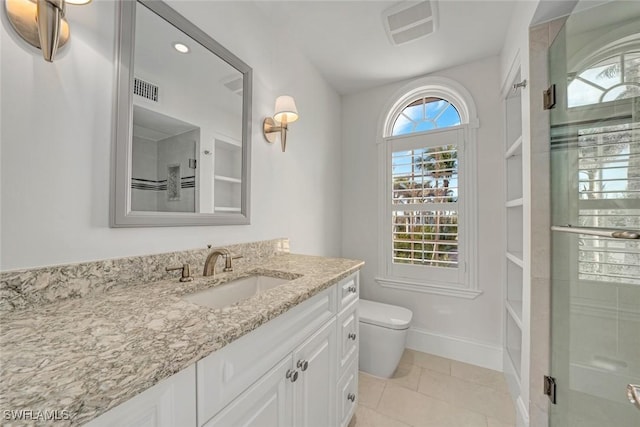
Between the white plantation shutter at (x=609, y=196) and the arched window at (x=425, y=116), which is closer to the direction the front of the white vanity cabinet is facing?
the white plantation shutter

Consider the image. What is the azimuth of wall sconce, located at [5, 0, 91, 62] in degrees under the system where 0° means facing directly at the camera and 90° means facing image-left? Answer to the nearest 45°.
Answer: approximately 315°

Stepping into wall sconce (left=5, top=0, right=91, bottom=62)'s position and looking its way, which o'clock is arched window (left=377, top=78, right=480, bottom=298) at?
The arched window is roughly at 11 o'clock from the wall sconce.

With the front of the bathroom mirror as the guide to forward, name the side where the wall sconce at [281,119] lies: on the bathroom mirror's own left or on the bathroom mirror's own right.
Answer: on the bathroom mirror's own left

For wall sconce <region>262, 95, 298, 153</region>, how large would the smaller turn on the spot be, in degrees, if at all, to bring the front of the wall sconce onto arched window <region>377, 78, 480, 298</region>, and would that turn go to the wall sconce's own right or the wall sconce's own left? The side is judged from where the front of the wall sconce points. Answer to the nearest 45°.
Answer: approximately 45° to the wall sconce's own left

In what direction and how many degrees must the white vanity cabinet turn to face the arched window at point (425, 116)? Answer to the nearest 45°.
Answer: approximately 90° to its left

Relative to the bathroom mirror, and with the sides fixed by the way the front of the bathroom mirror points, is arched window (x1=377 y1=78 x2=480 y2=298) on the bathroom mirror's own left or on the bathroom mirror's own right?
on the bathroom mirror's own left

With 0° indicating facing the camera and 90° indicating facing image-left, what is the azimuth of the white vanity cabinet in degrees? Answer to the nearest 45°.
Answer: approximately 315°

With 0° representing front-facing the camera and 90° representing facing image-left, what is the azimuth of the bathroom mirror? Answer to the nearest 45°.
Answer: approximately 315°
